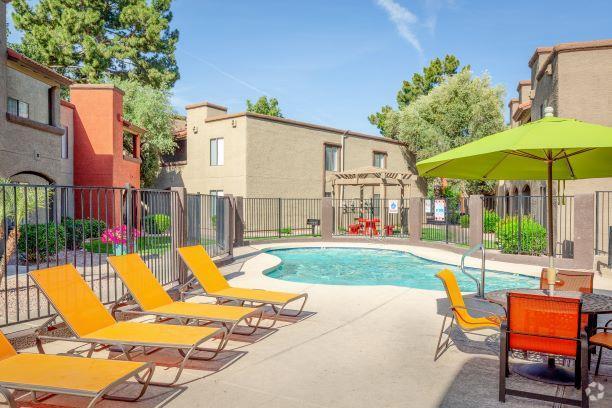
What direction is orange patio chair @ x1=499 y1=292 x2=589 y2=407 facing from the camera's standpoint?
away from the camera

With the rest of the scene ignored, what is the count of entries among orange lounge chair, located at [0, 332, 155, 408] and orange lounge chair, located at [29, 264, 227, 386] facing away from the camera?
0

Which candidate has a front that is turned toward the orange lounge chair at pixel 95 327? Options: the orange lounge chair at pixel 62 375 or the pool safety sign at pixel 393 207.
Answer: the pool safety sign

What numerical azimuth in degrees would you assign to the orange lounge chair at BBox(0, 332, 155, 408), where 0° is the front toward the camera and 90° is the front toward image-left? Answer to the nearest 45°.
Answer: approximately 315°

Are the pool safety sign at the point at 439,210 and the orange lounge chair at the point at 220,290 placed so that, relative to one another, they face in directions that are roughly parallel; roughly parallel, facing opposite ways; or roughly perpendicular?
roughly perpendicular

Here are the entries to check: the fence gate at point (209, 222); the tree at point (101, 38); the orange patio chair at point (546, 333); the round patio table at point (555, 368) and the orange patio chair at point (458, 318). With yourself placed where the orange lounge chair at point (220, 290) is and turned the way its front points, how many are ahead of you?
3

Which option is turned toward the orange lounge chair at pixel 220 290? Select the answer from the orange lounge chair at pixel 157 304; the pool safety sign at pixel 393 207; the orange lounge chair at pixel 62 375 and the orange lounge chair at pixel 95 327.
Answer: the pool safety sign

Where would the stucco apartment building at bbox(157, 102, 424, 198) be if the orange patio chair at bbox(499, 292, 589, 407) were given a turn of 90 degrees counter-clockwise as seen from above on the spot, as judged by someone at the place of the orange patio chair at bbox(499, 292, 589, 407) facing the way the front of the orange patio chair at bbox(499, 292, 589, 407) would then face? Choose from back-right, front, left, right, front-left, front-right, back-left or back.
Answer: front-right

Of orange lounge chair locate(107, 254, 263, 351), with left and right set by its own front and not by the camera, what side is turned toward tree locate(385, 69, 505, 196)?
left

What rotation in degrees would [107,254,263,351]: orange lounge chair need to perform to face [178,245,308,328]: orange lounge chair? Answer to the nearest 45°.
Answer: approximately 90° to its left

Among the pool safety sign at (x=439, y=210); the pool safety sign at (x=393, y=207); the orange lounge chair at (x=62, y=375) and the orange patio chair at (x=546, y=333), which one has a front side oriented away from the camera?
the orange patio chair

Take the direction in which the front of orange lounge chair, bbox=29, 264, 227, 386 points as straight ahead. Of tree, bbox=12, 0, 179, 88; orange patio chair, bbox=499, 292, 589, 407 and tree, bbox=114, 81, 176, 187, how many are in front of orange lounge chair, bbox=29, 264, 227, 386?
1

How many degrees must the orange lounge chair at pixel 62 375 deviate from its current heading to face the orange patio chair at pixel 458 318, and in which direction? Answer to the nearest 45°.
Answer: approximately 45° to its left

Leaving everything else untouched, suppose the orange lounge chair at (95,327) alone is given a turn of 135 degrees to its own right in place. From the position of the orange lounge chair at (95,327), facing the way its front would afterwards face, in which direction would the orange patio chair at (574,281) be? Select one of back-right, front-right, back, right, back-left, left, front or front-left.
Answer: back

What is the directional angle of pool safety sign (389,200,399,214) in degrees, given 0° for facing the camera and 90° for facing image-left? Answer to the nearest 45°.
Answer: approximately 0°

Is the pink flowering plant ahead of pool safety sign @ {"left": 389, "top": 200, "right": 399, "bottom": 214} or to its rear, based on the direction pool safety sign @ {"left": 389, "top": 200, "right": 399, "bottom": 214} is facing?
ahead

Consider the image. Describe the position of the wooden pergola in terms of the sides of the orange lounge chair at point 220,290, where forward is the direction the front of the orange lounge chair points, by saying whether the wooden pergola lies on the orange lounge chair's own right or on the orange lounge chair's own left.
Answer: on the orange lounge chair's own left

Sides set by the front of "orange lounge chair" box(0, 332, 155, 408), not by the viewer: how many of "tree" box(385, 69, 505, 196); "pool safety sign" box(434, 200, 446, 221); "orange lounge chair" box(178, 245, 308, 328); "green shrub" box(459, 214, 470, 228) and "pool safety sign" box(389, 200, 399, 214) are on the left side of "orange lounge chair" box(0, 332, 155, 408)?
5
